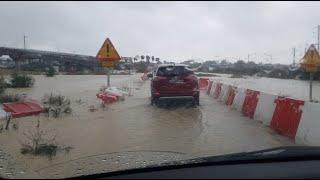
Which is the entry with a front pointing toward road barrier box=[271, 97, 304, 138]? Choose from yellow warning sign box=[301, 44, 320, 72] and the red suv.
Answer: the yellow warning sign

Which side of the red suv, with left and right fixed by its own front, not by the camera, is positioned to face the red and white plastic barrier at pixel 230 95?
right

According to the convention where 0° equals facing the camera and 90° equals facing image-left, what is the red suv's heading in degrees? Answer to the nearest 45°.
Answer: approximately 180°

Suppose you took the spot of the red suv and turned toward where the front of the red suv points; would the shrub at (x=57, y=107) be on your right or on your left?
on your left

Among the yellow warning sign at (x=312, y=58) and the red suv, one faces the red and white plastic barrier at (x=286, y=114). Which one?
the yellow warning sign

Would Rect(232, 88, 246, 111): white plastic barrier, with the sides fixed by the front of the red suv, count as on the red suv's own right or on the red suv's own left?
on the red suv's own right

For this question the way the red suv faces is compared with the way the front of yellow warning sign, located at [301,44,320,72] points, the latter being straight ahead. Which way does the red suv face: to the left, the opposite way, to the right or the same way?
the opposite way

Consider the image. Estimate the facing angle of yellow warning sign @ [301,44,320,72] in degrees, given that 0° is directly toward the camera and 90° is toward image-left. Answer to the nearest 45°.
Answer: approximately 0°

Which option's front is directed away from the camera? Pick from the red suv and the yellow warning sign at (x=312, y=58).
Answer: the red suv
